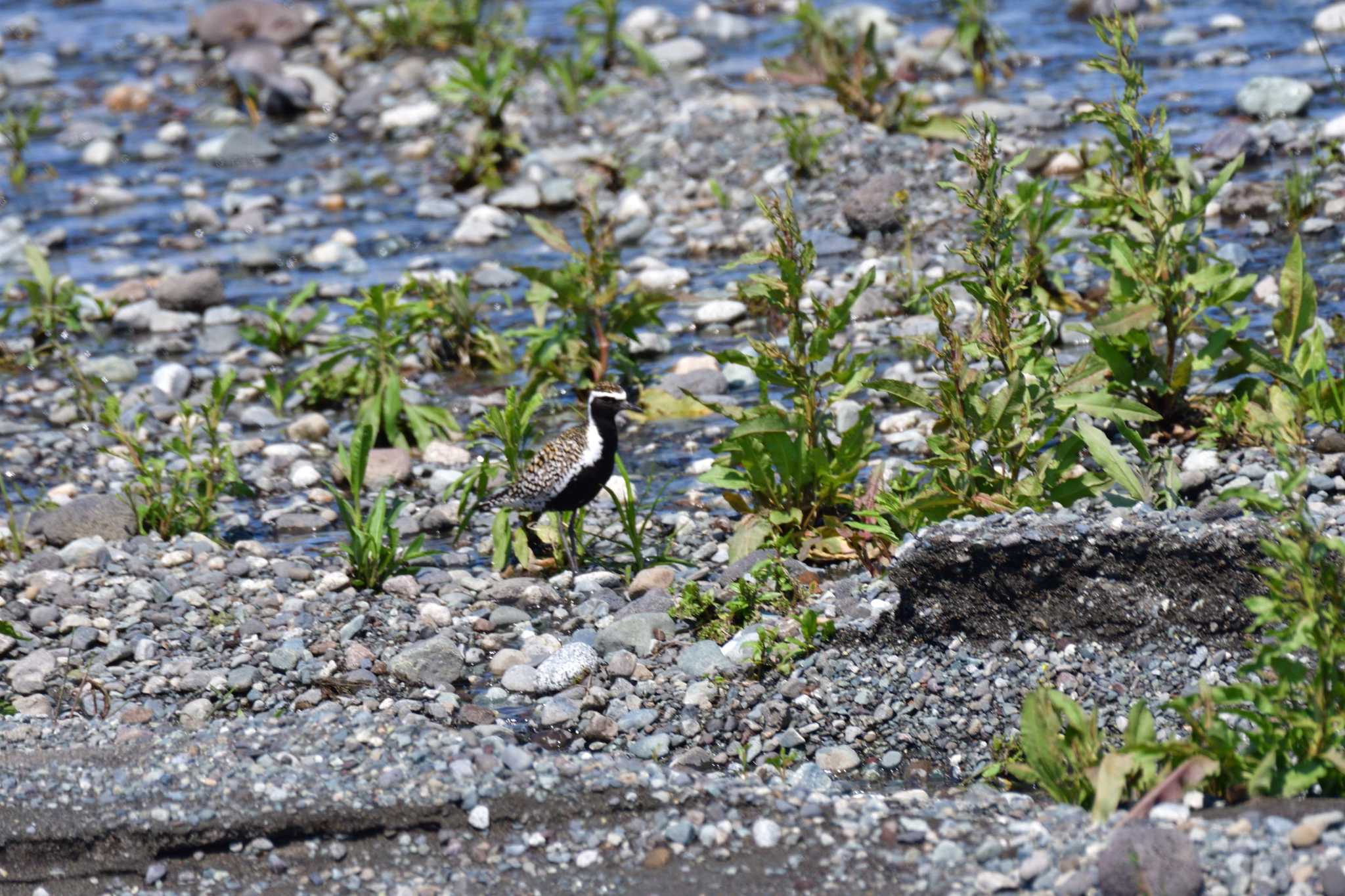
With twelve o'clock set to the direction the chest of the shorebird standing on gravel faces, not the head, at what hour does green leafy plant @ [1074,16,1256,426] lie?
The green leafy plant is roughly at 12 o'clock from the shorebird standing on gravel.

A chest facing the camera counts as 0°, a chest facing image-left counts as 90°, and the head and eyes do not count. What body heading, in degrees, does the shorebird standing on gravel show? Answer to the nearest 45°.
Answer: approximately 270°

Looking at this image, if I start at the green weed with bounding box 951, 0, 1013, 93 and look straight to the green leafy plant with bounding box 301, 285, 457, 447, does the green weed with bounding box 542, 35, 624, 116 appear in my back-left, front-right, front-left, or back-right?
front-right

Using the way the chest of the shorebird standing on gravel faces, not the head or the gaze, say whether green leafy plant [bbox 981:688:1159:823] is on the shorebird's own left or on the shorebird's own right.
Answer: on the shorebird's own right

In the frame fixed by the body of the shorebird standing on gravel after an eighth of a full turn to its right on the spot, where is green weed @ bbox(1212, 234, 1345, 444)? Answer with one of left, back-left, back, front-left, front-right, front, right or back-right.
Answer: front-left

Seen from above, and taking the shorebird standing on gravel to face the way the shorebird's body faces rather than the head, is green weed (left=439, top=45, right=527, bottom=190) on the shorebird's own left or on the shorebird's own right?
on the shorebird's own left

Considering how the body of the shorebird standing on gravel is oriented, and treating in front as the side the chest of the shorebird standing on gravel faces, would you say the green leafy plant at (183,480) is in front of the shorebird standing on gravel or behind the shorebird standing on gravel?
behind

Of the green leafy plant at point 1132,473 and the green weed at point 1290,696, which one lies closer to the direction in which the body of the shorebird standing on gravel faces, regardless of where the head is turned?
the green leafy plant

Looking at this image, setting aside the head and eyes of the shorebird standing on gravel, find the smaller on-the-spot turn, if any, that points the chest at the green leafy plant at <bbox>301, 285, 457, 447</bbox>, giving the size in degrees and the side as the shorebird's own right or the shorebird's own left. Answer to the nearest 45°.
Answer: approximately 135° to the shorebird's own left

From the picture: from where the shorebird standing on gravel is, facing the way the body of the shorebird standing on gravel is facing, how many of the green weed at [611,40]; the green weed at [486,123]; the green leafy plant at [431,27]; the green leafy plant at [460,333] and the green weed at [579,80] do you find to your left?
5

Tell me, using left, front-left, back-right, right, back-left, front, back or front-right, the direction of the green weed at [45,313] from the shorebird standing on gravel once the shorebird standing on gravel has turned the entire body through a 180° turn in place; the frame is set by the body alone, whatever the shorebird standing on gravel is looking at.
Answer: front-right

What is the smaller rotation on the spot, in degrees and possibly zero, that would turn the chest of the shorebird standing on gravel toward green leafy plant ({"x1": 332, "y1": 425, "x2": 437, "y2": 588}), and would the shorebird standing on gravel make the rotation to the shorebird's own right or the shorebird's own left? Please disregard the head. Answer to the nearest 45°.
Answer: approximately 180°

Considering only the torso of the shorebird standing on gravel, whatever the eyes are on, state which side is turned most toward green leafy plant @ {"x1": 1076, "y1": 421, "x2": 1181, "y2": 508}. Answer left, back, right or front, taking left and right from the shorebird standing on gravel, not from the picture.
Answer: front

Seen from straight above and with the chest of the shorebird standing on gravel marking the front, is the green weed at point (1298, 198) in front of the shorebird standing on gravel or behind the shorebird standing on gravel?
in front

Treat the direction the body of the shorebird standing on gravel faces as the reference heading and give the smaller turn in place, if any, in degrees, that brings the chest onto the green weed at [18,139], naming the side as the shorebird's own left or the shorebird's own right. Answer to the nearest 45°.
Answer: approximately 135° to the shorebird's own left

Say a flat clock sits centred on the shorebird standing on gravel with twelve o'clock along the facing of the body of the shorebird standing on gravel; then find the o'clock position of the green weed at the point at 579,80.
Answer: The green weed is roughly at 9 o'clock from the shorebird standing on gravel.

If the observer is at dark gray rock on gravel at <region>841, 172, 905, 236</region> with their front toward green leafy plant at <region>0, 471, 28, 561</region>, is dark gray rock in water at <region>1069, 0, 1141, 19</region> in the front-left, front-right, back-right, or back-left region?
back-right
